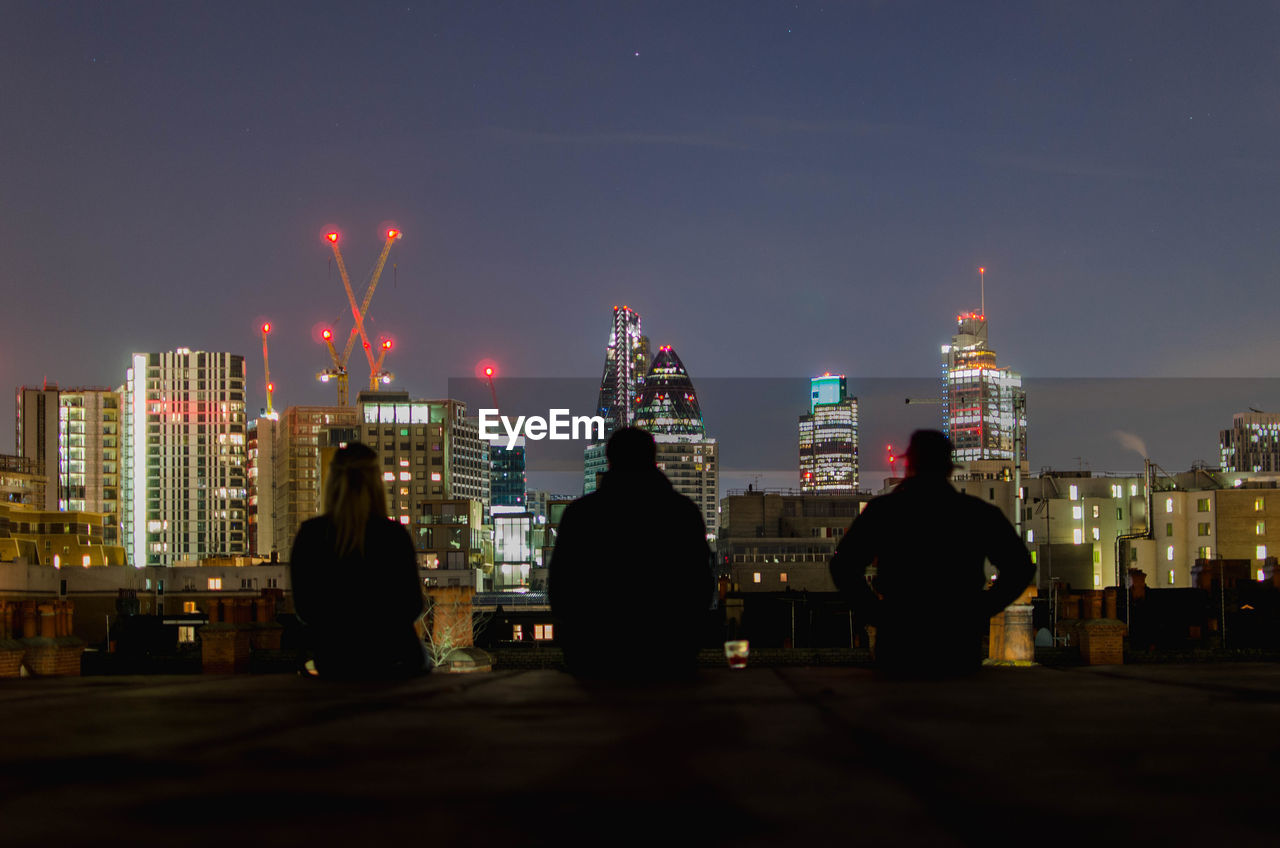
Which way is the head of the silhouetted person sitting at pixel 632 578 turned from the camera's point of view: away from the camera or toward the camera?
away from the camera

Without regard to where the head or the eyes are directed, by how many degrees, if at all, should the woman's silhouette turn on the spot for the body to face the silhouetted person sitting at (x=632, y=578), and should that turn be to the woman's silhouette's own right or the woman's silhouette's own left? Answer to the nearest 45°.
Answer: approximately 135° to the woman's silhouette's own right

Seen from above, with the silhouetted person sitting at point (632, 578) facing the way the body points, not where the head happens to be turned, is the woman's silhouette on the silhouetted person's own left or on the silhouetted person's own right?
on the silhouetted person's own left

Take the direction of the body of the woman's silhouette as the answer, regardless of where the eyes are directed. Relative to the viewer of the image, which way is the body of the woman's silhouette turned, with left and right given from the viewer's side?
facing away from the viewer

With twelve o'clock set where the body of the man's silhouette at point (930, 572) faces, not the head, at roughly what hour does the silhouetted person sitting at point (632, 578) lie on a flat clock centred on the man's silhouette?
The silhouetted person sitting is roughly at 8 o'clock from the man's silhouette.

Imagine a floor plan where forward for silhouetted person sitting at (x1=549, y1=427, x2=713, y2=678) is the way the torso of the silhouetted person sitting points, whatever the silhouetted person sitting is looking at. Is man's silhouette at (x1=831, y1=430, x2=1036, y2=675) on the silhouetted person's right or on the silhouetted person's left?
on the silhouetted person's right

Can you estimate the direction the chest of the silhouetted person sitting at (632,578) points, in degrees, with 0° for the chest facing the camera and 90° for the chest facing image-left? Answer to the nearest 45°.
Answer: approximately 180°

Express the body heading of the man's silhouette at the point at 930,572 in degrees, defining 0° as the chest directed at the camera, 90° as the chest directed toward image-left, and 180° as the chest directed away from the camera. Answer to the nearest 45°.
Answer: approximately 180°
